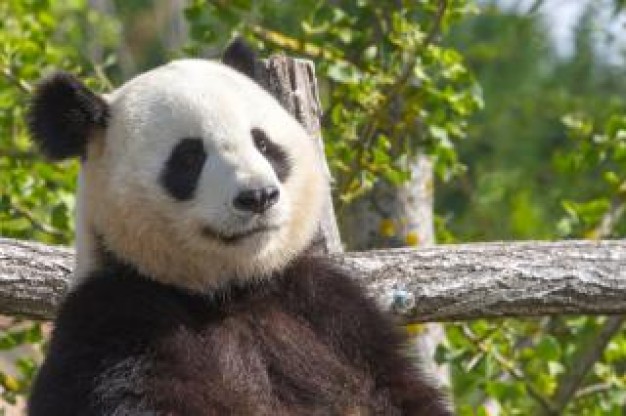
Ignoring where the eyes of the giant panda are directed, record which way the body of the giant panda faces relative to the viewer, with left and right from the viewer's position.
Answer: facing the viewer and to the right of the viewer
